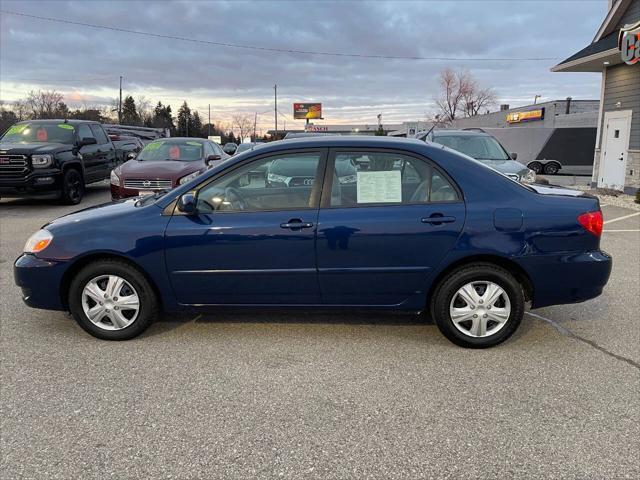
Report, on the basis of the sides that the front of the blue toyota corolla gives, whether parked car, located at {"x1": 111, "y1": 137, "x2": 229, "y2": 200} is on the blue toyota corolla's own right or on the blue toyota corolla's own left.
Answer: on the blue toyota corolla's own right

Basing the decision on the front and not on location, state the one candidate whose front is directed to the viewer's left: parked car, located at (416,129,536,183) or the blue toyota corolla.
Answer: the blue toyota corolla

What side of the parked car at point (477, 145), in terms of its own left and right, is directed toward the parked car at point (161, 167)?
right

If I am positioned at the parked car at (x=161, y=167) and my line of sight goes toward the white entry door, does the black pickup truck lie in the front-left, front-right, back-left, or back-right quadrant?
back-left

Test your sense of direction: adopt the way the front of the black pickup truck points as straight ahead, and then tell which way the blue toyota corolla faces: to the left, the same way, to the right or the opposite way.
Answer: to the right

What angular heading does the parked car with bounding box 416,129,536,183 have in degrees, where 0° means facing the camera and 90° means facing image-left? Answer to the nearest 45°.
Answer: approximately 315°

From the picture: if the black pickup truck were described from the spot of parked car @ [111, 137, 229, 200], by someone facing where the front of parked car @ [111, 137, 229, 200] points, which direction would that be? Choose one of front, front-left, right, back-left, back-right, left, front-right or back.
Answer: right

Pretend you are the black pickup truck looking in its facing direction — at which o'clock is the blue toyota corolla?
The blue toyota corolla is roughly at 10 o'clock from the black pickup truck.

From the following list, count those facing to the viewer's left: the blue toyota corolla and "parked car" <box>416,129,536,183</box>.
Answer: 1

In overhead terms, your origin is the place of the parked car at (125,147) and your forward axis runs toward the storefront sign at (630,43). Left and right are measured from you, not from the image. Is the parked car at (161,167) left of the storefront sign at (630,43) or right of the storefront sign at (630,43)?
right

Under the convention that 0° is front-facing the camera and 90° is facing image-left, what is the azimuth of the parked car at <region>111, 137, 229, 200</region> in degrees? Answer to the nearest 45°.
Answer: approximately 45°

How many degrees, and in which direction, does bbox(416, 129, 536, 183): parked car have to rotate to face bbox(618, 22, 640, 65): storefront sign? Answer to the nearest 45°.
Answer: approximately 90° to its left

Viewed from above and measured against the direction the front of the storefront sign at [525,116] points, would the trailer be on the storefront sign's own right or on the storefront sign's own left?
on the storefront sign's own left

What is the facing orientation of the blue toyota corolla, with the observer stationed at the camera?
facing to the left of the viewer
